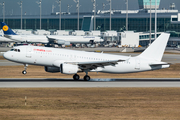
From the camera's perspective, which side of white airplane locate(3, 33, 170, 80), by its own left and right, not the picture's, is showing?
left
